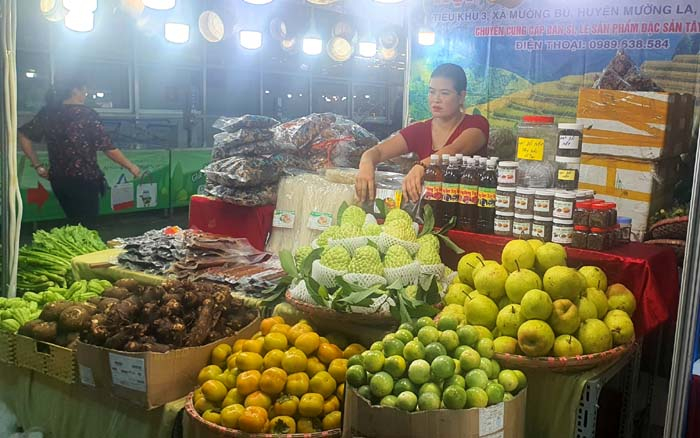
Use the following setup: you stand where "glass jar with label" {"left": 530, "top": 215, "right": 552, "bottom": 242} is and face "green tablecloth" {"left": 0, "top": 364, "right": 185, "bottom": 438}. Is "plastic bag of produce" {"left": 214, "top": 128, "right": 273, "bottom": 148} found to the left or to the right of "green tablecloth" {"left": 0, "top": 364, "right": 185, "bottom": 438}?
right

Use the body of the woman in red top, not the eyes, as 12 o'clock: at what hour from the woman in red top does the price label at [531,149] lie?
The price label is roughly at 10 o'clock from the woman in red top.

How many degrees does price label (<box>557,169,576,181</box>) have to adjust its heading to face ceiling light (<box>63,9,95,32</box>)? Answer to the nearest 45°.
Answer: approximately 135° to its right

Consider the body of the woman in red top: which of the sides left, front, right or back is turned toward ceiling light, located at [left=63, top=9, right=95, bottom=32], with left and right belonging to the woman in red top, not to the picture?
right

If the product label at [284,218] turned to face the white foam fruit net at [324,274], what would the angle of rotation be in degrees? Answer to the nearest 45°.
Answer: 0° — it already faces it

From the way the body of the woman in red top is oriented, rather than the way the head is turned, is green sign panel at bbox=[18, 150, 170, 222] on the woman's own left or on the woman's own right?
on the woman's own right

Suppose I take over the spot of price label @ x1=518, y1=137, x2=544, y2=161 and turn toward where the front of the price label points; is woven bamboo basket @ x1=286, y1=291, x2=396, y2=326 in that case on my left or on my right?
on my right

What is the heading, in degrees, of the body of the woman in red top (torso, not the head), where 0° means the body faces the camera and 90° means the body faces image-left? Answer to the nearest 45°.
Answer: approximately 45°
